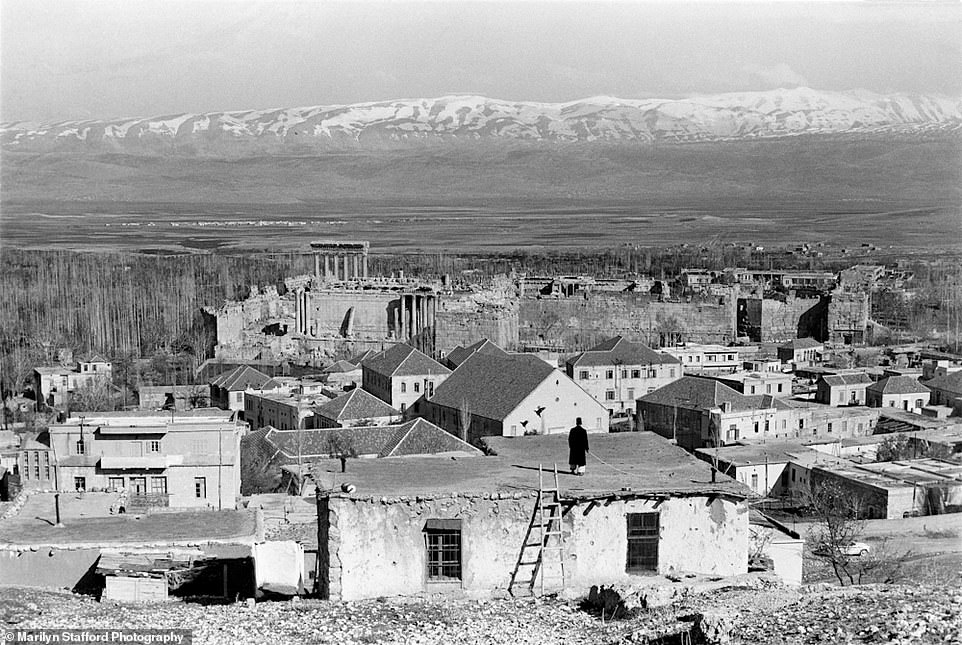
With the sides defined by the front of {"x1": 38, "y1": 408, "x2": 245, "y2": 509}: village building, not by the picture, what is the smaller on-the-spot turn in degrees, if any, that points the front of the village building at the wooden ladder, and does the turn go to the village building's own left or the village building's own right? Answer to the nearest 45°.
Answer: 0° — it already faces it

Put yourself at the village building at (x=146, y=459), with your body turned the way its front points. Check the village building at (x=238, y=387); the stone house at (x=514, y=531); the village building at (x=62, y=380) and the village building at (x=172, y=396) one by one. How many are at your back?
3

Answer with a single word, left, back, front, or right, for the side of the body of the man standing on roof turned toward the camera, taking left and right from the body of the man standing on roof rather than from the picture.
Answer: back

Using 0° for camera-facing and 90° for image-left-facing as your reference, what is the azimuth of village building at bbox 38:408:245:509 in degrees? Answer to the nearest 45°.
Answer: approximately 0°

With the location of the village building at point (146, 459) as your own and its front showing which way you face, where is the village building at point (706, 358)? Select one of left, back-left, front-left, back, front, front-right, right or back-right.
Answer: back-left

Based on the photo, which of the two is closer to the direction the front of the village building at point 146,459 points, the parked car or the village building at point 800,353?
the parked car

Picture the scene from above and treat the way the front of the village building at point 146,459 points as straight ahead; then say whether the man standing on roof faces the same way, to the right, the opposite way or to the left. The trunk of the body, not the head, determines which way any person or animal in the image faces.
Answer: the opposite way

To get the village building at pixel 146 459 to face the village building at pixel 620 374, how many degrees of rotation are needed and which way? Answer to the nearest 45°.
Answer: approximately 135° to its left

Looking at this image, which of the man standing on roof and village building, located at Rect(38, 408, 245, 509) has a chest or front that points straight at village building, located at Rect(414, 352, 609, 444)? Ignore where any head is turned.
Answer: the man standing on roof

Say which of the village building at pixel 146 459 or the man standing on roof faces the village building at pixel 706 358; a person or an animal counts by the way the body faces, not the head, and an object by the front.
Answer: the man standing on roof

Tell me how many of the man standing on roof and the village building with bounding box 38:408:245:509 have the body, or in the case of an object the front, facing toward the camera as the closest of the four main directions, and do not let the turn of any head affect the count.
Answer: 1

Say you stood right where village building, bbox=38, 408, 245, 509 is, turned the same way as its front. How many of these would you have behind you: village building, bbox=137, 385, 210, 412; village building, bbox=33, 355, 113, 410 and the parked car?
2

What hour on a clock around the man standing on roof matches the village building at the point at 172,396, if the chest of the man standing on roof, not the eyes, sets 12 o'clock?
The village building is roughly at 11 o'clock from the man standing on roof.
